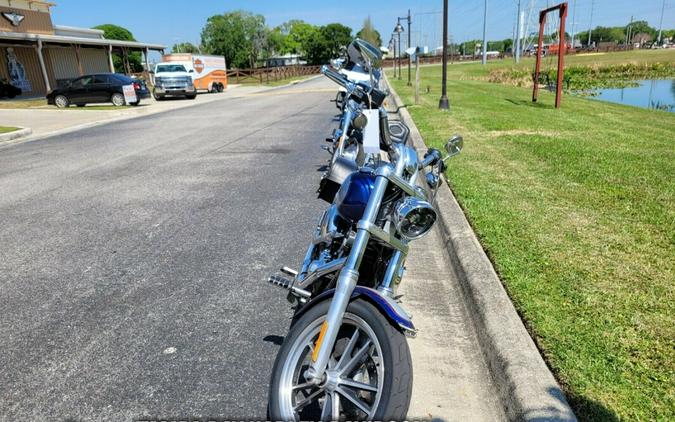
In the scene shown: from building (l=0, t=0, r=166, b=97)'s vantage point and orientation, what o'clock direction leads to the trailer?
The trailer is roughly at 11 o'clock from the building.

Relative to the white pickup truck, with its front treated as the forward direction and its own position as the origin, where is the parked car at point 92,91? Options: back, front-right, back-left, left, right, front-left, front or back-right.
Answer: front-right

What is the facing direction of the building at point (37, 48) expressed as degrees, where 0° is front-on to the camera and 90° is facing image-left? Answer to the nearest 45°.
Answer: approximately 315°

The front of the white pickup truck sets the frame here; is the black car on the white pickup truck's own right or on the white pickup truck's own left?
on the white pickup truck's own right

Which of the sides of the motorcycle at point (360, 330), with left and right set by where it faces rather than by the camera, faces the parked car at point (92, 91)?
back

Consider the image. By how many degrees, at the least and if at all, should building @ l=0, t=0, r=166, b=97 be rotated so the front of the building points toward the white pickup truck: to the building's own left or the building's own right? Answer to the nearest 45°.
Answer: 0° — it already faces it

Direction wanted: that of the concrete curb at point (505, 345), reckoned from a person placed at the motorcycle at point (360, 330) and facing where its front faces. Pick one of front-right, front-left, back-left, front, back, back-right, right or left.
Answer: left

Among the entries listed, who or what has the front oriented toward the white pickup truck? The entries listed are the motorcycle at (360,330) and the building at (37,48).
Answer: the building

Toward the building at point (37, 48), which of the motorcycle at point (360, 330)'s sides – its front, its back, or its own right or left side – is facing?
back

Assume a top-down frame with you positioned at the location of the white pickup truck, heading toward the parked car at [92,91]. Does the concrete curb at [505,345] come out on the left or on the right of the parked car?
left

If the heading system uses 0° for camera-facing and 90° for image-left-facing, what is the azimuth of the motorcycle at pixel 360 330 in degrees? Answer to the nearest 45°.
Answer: approximately 315°
